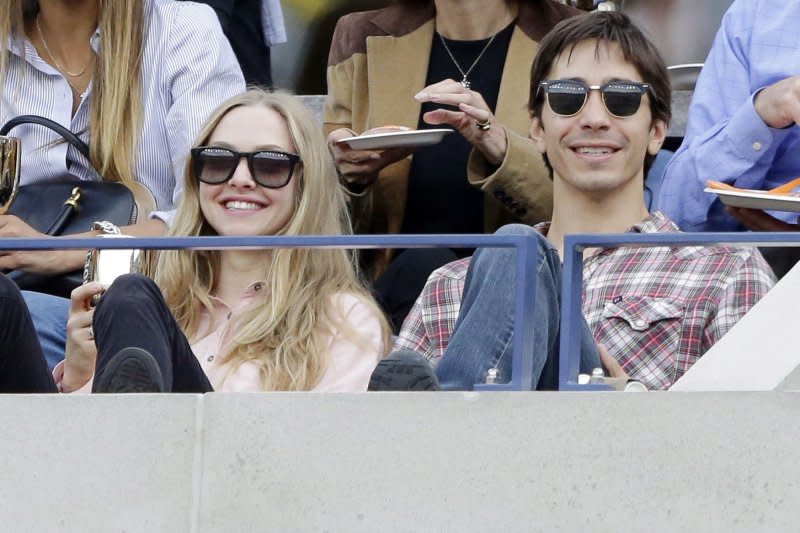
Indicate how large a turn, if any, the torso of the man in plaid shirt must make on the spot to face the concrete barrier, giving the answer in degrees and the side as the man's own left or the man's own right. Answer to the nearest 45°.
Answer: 0° — they already face it

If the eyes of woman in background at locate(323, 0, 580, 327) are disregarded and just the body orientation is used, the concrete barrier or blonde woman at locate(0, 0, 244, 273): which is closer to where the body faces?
the concrete barrier

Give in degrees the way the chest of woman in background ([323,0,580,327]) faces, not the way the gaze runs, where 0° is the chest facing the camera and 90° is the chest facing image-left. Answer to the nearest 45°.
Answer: approximately 0°

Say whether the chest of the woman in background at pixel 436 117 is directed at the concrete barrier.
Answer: yes

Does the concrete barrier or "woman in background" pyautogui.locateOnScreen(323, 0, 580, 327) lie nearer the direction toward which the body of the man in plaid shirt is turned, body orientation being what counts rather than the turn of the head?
the concrete barrier

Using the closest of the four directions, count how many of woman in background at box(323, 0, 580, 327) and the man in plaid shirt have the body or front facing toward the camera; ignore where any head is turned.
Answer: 2

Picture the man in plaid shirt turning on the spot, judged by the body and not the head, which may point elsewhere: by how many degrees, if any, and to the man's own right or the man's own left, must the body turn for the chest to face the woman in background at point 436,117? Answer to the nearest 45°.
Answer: approximately 135° to the man's own right

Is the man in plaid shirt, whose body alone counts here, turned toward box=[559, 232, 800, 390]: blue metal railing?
yes

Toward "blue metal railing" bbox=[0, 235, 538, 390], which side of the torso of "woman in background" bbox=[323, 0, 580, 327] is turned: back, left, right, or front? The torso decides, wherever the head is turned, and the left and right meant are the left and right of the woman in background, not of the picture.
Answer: front
